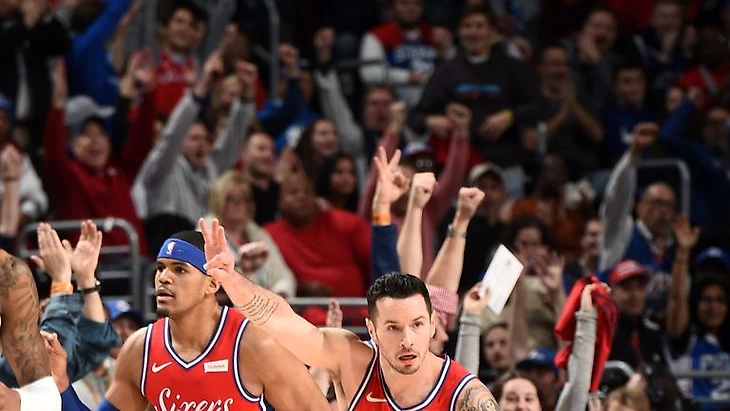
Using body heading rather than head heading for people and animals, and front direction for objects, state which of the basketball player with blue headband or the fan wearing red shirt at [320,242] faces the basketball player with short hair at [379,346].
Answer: the fan wearing red shirt

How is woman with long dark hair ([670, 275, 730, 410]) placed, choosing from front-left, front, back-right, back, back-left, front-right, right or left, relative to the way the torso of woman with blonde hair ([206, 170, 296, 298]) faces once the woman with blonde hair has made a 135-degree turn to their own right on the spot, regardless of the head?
right

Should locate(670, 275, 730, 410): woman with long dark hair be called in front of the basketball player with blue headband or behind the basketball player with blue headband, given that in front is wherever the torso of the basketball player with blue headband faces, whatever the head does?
behind

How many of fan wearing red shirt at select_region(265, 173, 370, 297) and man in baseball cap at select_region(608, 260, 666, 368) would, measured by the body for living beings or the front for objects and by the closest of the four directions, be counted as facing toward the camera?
2

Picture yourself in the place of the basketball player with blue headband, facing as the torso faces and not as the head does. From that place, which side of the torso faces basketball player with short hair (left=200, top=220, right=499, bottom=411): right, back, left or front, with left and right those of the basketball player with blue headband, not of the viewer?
left

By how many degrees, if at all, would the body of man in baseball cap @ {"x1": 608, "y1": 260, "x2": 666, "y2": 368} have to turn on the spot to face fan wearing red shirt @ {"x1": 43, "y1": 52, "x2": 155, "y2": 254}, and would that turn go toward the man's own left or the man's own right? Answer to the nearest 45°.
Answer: approximately 90° to the man's own right
